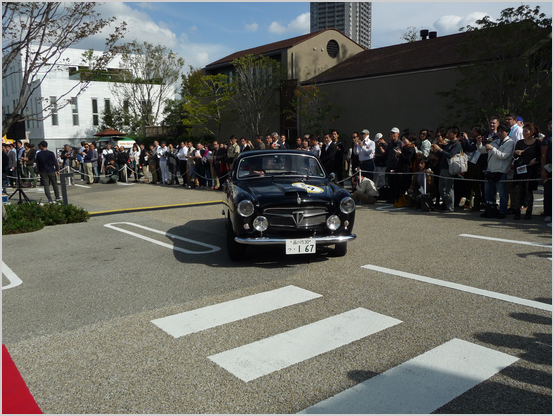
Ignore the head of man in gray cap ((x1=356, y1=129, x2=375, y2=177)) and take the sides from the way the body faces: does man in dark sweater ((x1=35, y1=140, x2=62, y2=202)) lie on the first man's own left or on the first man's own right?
on the first man's own right

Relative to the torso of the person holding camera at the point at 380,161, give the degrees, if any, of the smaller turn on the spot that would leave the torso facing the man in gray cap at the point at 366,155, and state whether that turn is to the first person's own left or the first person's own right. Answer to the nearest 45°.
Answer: approximately 90° to the first person's own right

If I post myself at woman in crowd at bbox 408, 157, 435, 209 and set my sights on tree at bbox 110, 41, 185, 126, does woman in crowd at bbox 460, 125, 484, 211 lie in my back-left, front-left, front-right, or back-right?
back-right

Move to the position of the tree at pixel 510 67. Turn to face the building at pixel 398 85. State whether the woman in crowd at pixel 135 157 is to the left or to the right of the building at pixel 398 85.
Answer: left

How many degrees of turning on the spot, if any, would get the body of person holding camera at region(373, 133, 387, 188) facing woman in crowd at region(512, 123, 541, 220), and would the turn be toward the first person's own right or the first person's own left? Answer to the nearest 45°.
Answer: approximately 90° to the first person's own left

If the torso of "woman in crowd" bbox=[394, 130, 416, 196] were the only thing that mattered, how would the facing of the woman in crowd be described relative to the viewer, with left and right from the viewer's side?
facing to the left of the viewer

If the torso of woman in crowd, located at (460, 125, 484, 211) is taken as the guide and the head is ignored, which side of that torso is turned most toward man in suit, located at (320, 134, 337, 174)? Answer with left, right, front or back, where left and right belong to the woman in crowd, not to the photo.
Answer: right

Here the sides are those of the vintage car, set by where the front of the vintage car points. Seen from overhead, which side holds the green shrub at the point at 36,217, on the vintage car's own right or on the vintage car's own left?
on the vintage car's own right
